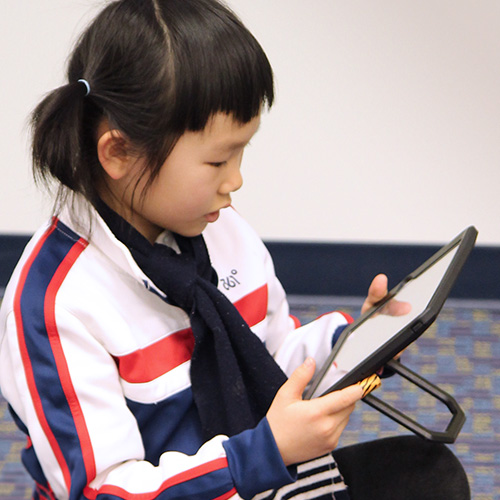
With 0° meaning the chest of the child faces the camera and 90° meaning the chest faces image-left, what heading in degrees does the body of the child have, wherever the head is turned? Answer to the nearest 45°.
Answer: approximately 315°

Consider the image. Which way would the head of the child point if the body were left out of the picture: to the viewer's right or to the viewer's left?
to the viewer's right
